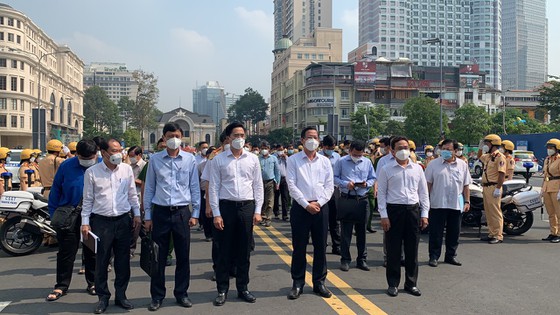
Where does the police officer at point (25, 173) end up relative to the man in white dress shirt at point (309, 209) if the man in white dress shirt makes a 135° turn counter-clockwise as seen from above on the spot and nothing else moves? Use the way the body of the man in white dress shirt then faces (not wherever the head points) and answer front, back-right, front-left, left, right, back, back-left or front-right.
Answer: left

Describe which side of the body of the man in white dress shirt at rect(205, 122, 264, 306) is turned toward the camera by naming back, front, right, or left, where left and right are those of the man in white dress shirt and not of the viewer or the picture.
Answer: front

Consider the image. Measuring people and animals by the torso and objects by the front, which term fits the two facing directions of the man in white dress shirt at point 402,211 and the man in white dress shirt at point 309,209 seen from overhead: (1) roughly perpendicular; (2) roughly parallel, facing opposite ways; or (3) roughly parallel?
roughly parallel

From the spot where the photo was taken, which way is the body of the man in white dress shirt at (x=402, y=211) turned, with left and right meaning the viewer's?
facing the viewer

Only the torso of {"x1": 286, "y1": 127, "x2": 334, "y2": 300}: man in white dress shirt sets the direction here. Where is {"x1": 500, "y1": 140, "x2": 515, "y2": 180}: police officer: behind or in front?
behind

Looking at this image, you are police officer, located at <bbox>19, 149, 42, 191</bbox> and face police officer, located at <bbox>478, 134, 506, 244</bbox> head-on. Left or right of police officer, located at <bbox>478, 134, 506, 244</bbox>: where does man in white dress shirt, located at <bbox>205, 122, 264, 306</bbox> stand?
right

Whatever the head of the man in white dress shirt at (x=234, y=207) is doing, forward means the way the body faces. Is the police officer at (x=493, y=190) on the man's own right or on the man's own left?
on the man's own left

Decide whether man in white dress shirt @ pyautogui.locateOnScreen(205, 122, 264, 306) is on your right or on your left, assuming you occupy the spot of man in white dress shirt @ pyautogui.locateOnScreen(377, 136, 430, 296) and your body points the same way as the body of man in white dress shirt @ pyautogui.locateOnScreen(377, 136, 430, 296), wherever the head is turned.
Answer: on your right

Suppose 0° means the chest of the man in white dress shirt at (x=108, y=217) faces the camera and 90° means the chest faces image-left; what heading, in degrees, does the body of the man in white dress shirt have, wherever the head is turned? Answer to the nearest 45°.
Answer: approximately 0°
